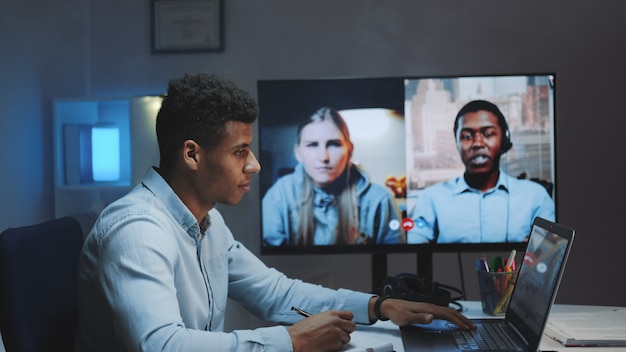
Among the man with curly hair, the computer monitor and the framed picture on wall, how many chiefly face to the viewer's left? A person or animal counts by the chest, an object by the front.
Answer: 0

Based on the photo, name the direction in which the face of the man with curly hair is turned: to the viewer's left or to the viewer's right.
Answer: to the viewer's right

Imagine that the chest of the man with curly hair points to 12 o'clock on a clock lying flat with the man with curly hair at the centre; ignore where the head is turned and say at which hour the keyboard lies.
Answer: The keyboard is roughly at 12 o'clock from the man with curly hair.

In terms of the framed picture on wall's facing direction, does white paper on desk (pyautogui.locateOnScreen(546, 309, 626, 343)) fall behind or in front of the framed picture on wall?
in front

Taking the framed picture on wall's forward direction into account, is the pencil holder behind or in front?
in front

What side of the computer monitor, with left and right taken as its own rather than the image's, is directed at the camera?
front

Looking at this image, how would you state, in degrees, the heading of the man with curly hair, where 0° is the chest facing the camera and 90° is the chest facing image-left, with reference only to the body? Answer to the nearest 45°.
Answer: approximately 270°

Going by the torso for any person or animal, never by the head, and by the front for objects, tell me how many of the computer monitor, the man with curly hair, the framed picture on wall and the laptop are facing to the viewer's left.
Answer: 1

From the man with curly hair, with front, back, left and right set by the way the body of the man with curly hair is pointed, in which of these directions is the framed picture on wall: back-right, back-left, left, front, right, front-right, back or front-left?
left

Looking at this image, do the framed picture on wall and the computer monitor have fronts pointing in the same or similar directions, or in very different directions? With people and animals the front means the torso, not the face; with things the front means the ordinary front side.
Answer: same or similar directions

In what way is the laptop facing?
to the viewer's left

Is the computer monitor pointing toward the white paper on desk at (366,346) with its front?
yes

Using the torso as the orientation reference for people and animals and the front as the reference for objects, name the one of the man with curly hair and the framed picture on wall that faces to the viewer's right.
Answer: the man with curly hair

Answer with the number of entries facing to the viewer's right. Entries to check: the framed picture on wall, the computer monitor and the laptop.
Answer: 0

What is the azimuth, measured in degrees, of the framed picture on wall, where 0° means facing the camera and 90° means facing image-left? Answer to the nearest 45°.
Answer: approximately 0°

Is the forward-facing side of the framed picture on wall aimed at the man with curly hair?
yes
